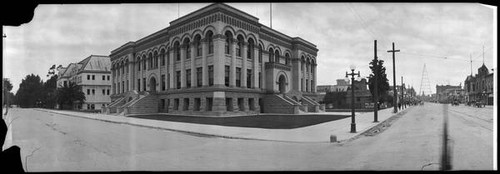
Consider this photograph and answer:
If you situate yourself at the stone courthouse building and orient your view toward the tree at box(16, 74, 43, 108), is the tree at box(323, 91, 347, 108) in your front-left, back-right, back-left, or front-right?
back-left
